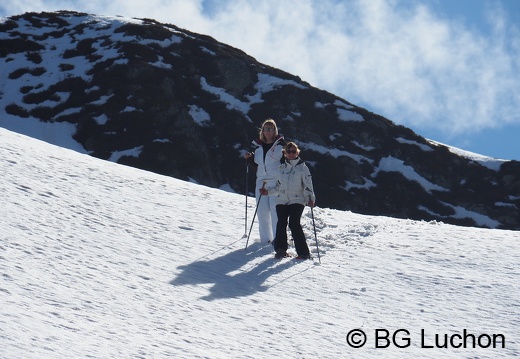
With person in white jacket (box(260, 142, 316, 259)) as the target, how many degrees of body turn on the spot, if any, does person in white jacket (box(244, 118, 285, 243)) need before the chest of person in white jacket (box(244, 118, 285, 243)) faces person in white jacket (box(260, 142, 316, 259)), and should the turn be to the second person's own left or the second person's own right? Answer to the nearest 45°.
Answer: approximately 45° to the second person's own left

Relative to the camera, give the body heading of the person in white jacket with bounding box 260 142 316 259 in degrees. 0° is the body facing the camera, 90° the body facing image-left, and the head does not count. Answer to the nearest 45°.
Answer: approximately 0°

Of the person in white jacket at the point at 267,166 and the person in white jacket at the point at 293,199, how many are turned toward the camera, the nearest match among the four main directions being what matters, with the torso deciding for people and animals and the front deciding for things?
2

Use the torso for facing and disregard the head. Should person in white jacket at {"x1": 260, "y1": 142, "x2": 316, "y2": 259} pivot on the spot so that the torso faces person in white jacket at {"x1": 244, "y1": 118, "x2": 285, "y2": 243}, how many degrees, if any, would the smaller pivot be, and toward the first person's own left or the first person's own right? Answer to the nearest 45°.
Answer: approximately 135° to the first person's own right
